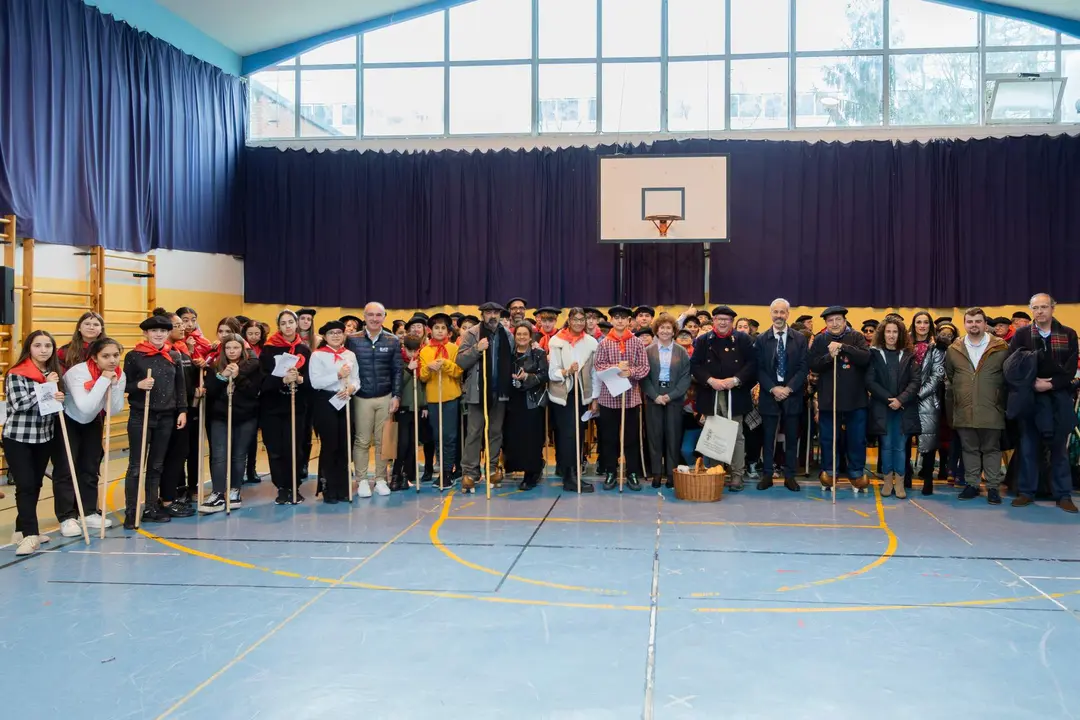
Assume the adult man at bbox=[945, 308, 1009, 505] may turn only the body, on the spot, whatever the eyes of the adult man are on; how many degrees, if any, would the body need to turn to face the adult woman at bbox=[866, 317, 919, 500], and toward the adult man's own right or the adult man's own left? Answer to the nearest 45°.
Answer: approximately 90° to the adult man's own right

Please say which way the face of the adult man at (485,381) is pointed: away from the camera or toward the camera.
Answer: toward the camera

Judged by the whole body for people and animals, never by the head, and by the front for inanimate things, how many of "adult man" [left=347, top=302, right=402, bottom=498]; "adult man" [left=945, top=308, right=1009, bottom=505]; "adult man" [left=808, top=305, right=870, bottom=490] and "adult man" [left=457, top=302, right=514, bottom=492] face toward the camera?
4

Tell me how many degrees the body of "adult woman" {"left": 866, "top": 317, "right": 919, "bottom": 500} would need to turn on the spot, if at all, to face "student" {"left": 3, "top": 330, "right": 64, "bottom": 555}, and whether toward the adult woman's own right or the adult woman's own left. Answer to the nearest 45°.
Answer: approximately 45° to the adult woman's own right

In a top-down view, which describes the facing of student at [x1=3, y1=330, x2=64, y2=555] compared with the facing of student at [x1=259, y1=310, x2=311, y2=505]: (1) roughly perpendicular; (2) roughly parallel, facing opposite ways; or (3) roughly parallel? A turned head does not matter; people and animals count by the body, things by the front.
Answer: roughly parallel

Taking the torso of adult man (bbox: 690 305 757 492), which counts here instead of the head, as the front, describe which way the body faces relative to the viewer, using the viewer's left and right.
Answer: facing the viewer

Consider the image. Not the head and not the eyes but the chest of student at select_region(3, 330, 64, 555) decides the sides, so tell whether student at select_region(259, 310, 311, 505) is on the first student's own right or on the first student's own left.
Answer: on the first student's own left

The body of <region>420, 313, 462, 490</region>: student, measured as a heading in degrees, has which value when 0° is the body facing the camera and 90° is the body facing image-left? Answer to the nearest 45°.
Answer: approximately 0°

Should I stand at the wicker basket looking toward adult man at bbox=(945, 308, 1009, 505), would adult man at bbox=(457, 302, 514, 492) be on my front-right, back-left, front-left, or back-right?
back-left

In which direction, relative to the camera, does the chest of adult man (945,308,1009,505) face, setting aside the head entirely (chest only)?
toward the camera

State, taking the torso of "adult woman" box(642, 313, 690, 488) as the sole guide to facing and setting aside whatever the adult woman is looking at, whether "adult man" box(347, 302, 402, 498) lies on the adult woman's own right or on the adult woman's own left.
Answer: on the adult woman's own right

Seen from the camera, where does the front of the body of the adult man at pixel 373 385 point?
toward the camera

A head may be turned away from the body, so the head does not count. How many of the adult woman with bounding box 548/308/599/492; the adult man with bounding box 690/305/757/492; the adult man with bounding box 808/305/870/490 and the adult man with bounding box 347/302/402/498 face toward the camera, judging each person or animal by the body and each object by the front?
4

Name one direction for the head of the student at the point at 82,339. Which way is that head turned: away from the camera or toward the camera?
toward the camera

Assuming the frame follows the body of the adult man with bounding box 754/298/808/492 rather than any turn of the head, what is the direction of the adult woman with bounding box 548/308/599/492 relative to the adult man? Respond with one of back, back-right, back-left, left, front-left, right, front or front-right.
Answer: right

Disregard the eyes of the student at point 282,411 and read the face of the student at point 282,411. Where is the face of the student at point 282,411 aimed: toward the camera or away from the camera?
toward the camera

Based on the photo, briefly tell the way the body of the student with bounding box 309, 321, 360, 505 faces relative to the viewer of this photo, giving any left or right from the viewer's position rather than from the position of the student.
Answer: facing the viewer and to the right of the viewer

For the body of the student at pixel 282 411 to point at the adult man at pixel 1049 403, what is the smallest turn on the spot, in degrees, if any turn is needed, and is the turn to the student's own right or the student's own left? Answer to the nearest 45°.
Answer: approximately 45° to the student's own left

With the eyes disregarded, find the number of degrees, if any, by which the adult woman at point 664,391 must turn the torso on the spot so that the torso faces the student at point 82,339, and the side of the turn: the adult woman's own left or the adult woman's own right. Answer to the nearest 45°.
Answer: approximately 45° to the adult woman's own right

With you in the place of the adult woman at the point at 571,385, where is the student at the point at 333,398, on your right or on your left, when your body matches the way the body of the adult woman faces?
on your right
